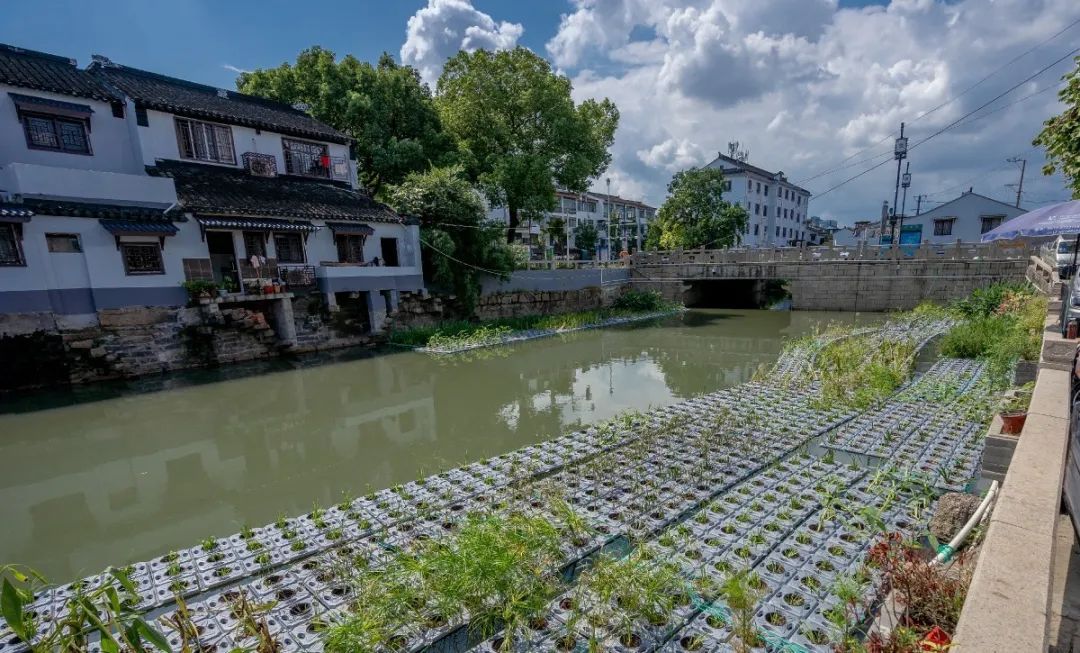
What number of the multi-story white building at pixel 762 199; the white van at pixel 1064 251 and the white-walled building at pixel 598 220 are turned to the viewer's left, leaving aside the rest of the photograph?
0

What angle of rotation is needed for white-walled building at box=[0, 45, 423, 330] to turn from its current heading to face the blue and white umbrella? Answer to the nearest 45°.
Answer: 0° — it already faces it

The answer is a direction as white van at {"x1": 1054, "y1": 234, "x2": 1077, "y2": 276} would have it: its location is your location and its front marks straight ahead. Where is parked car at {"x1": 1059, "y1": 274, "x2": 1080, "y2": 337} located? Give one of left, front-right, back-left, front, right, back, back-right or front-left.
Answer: front

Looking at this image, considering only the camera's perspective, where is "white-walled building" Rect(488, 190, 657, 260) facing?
facing the viewer and to the right of the viewer

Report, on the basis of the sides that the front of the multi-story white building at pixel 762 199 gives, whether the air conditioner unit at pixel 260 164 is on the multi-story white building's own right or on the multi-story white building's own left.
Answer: on the multi-story white building's own right

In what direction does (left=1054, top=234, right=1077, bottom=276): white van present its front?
toward the camera

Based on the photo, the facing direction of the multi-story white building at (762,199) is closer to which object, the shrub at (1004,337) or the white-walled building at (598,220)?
the shrub

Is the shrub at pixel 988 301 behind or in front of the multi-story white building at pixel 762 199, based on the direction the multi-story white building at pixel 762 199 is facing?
in front

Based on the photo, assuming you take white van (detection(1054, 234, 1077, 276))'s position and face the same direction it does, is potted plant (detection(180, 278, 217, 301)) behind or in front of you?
in front

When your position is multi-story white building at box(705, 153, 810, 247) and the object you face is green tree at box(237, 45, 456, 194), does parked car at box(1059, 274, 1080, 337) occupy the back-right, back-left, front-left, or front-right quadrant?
front-left

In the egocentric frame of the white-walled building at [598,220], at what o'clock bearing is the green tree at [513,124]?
The green tree is roughly at 2 o'clock from the white-walled building.

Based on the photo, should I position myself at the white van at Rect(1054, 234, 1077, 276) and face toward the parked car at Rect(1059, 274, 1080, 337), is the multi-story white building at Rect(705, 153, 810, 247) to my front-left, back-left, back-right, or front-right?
back-right

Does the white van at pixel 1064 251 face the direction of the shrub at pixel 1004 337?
yes

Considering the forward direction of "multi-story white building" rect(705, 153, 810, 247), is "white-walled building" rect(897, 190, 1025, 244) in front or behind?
in front

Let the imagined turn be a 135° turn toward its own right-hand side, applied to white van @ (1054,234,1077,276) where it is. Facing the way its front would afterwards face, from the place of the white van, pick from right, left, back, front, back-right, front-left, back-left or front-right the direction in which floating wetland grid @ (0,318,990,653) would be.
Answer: back-left
